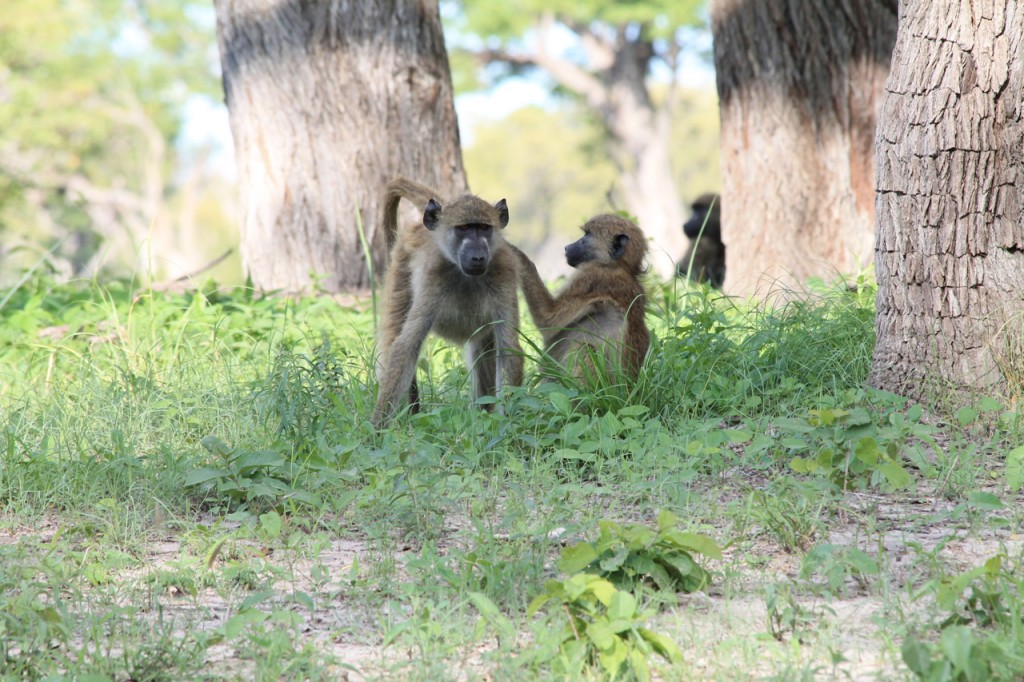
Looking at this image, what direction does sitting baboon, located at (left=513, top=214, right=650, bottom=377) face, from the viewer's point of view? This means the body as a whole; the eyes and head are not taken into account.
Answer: to the viewer's left

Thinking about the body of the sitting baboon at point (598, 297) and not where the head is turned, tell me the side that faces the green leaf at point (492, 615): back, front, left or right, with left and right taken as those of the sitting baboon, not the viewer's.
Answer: left

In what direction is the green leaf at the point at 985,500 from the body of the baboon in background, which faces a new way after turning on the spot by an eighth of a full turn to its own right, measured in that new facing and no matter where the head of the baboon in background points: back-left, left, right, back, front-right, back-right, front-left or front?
back-left

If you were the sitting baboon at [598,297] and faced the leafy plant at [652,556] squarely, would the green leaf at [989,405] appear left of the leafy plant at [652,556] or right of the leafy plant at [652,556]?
left

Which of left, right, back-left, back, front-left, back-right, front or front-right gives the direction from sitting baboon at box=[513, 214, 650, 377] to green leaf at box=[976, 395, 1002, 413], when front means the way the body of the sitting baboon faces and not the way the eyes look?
back-left
